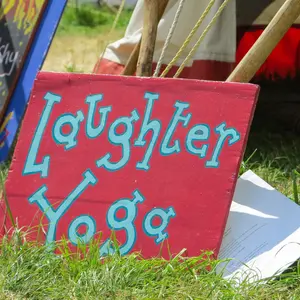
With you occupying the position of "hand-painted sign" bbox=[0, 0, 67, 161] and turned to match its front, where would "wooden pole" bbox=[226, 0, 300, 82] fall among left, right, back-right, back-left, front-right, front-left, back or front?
back-left

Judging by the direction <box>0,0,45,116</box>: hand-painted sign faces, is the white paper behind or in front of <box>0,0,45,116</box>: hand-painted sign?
in front

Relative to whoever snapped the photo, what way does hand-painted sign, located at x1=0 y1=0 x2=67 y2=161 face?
facing the viewer

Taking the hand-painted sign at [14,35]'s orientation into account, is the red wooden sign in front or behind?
in front
